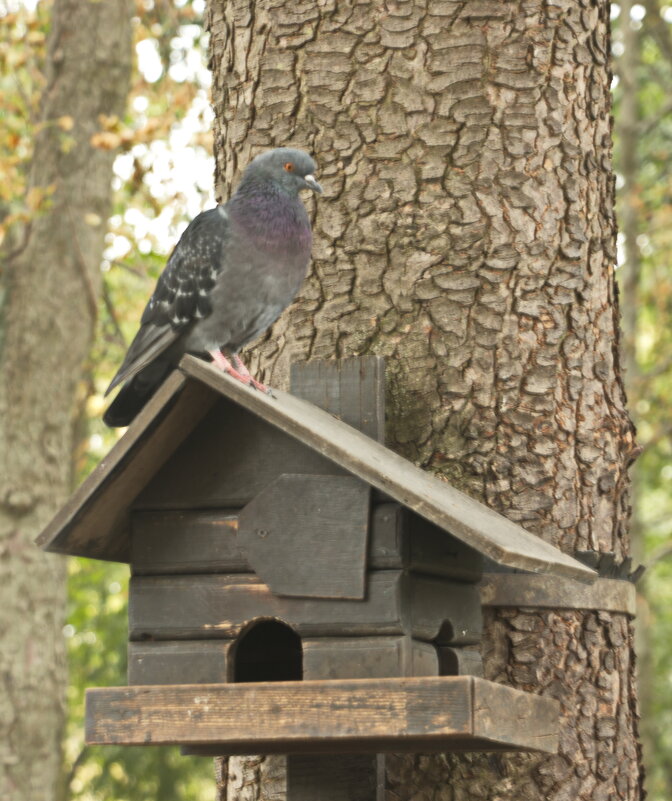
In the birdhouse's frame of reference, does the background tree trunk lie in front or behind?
behind

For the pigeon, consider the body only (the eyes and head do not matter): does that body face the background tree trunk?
no

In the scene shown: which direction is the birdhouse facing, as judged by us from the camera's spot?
facing the viewer

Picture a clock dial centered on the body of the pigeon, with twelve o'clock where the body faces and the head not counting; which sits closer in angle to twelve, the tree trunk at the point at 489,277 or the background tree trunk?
the tree trunk
